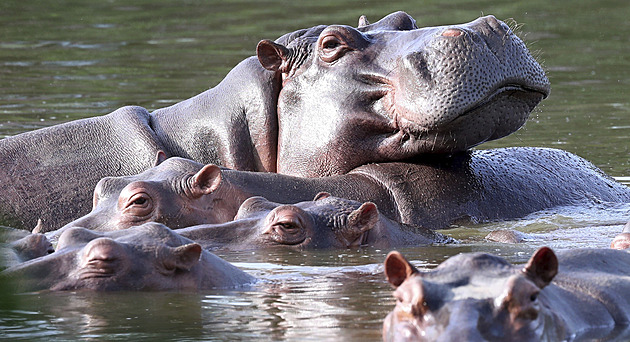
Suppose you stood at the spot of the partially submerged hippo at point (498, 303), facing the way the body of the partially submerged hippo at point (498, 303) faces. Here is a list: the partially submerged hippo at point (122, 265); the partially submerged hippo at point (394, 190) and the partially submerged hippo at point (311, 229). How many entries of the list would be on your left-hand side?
0

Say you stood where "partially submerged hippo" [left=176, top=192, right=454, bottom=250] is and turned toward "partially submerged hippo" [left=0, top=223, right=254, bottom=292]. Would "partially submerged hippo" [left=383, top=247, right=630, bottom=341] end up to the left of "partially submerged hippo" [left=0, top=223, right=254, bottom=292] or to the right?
left

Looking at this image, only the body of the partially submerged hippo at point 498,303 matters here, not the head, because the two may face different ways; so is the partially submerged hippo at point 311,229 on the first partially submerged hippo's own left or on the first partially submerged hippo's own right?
on the first partially submerged hippo's own right

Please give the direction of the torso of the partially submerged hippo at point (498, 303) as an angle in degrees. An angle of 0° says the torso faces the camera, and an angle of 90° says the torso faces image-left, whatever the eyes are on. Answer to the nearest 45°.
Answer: approximately 45°

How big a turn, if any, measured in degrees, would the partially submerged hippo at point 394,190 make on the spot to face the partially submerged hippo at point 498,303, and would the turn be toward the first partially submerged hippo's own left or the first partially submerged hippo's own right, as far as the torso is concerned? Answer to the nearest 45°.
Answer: approximately 90° to the first partially submerged hippo's own left

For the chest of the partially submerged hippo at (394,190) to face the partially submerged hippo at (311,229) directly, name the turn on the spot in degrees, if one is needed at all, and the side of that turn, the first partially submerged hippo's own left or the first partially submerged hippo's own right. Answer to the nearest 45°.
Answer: approximately 45° to the first partially submerged hippo's own left

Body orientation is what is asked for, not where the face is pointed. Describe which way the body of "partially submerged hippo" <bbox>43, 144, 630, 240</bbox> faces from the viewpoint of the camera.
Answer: to the viewer's left

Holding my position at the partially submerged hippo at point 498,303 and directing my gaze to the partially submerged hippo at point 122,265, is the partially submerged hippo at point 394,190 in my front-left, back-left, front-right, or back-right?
front-right

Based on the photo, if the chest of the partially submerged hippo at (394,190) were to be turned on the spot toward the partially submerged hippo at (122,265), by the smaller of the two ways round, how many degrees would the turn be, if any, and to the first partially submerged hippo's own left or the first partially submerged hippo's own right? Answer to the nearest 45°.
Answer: approximately 45° to the first partially submerged hippo's own left

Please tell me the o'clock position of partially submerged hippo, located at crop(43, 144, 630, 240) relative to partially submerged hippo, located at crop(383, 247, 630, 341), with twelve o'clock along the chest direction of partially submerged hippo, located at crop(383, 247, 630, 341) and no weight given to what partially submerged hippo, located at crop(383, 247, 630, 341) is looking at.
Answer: partially submerged hippo, located at crop(43, 144, 630, 240) is roughly at 4 o'clock from partially submerged hippo, located at crop(383, 247, 630, 341).

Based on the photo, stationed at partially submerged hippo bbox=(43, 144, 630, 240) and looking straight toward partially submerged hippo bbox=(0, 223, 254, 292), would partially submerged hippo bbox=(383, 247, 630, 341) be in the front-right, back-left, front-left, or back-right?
front-left

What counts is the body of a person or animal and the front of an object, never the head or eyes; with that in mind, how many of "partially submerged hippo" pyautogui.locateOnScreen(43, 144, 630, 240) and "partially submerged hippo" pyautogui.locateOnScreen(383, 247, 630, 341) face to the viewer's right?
0
